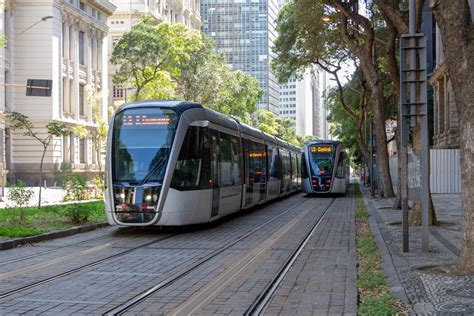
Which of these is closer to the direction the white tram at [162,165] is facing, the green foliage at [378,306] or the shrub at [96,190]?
the green foliage

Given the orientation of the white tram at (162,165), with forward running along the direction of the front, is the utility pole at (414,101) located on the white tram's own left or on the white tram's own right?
on the white tram's own left

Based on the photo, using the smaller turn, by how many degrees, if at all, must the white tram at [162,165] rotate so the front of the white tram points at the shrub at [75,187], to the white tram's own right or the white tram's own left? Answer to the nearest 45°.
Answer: approximately 135° to the white tram's own right

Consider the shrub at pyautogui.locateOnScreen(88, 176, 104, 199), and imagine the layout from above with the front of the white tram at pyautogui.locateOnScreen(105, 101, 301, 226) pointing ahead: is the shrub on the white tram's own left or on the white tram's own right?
on the white tram's own right

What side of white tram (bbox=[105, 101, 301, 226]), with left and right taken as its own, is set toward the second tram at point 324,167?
back
